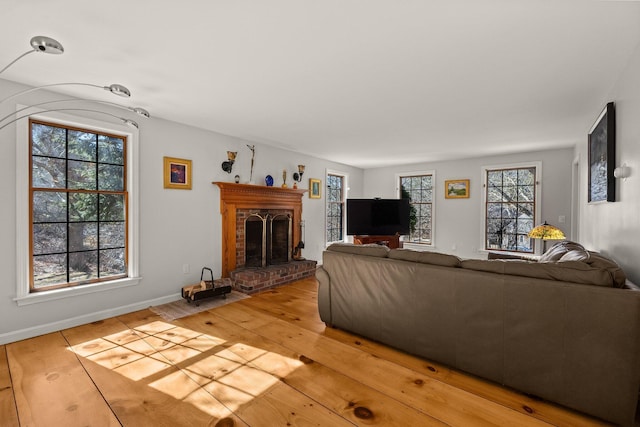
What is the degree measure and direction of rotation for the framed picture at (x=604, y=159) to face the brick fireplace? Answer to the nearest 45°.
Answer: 0° — it already faces it

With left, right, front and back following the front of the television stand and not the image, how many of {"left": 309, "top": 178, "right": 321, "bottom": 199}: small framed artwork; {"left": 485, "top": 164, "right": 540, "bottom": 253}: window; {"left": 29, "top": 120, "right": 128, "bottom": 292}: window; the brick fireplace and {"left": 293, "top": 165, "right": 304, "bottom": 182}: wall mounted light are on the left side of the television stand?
1

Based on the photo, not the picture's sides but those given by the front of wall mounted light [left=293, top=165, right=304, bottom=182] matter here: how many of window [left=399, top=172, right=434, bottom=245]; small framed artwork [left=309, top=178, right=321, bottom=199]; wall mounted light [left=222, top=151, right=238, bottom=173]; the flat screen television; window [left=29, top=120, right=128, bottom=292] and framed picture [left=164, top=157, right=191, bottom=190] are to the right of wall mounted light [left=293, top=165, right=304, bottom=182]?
3

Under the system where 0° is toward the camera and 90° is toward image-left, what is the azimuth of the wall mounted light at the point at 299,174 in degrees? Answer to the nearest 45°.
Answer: approximately 315°

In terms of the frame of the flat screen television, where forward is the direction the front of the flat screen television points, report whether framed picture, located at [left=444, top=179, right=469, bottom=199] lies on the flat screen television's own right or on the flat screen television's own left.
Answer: on the flat screen television's own left

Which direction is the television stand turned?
toward the camera

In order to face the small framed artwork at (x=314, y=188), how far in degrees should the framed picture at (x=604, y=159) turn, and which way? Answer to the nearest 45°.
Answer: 0° — it already faces it

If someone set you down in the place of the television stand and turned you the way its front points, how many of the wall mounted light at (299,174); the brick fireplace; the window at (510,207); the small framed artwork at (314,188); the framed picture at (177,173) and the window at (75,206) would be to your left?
1

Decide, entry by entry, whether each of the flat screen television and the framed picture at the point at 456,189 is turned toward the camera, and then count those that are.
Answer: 2

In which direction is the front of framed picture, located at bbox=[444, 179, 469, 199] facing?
toward the camera

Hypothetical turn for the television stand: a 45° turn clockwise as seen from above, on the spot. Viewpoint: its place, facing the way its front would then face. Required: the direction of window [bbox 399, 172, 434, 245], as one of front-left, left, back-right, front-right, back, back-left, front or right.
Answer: back

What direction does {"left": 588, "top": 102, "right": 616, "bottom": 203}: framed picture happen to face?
to the viewer's left

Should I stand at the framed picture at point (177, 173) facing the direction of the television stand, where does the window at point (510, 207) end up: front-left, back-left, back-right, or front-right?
front-right

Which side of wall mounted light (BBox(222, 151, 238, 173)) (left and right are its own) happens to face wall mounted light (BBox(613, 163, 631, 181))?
front

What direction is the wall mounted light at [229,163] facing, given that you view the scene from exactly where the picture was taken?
facing the viewer and to the right of the viewer

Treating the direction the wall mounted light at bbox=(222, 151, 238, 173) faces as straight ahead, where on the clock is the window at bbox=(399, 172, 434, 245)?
The window is roughly at 10 o'clock from the wall mounted light.

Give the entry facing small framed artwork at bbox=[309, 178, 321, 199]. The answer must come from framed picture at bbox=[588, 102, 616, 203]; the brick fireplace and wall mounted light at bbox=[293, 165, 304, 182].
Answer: the framed picture

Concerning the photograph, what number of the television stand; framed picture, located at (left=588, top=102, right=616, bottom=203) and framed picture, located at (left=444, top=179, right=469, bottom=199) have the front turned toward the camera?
2

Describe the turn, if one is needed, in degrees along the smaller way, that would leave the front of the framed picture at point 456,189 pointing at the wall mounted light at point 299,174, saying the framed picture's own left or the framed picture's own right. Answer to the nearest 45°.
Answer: approximately 45° to the framed picture's own right

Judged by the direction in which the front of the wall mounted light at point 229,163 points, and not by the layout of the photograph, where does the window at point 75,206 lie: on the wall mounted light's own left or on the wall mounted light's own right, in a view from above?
on the wall mounted light's own right
